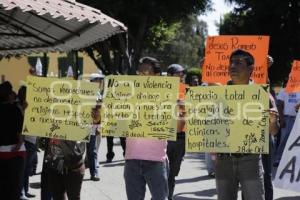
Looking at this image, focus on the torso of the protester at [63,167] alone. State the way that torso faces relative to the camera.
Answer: toward the camera

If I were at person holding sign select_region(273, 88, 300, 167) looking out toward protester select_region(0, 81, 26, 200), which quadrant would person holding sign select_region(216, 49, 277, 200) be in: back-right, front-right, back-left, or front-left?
front-left

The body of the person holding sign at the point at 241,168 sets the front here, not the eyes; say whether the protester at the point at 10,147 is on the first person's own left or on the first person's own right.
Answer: on the first person's own right

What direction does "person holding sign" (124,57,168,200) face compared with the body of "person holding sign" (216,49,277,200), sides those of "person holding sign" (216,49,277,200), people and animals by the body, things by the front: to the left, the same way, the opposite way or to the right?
the same way

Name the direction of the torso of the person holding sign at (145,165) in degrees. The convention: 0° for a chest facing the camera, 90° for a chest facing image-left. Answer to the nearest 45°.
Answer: approximately 0°

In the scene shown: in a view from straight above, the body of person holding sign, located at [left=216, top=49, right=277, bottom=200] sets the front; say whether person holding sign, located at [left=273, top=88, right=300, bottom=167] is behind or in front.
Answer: behind

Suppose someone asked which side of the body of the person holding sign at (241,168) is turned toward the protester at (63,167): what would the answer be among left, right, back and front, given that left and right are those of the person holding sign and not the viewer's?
right

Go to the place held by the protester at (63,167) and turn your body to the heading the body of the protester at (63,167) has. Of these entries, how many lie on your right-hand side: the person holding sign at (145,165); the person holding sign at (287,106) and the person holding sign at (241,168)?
0

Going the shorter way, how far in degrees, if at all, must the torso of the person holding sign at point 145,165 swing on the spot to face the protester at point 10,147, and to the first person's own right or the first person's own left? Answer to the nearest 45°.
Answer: approximately 135° to the first person's own right

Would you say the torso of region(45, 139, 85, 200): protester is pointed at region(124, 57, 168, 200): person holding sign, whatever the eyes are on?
no

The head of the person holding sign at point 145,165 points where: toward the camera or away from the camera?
toward the camera
